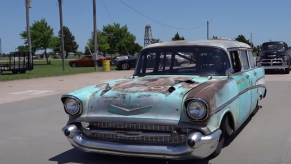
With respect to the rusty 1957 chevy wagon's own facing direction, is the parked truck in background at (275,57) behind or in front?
behind

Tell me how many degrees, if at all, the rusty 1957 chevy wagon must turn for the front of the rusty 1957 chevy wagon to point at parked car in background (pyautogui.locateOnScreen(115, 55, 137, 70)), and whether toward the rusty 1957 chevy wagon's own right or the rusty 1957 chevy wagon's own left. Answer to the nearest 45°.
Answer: approximately 135° to the rusty 1957 chevy wagon's own right

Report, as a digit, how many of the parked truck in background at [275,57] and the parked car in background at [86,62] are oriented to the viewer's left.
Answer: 1

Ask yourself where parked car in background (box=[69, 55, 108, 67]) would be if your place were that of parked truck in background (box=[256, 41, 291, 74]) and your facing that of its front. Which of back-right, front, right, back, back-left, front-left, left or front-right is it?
back-right

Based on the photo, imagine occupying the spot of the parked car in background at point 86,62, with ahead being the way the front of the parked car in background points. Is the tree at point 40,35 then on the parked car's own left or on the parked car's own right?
on the parked car's own right

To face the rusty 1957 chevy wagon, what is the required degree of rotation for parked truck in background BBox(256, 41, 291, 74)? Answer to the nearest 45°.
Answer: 0° — it already faces it

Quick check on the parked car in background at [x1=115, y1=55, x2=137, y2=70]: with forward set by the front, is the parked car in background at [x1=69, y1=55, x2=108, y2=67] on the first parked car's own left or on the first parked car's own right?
on the first parked car's own right

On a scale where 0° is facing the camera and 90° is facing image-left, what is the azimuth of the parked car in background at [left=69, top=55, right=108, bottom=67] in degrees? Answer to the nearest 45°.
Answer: approximately 90°

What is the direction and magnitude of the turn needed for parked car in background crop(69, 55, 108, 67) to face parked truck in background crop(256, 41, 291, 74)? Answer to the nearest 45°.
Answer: approximately 135° to its left

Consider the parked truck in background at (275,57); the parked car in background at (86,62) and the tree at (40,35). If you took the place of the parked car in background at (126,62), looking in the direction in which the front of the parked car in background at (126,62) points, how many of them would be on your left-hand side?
1

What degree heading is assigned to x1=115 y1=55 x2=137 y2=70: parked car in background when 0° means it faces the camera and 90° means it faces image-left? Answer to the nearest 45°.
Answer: approximately 45°

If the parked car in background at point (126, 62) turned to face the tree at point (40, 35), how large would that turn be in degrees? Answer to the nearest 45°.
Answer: approximately 90° to its right

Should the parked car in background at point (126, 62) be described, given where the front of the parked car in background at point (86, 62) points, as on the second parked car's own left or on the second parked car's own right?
on the second parked car's own left
